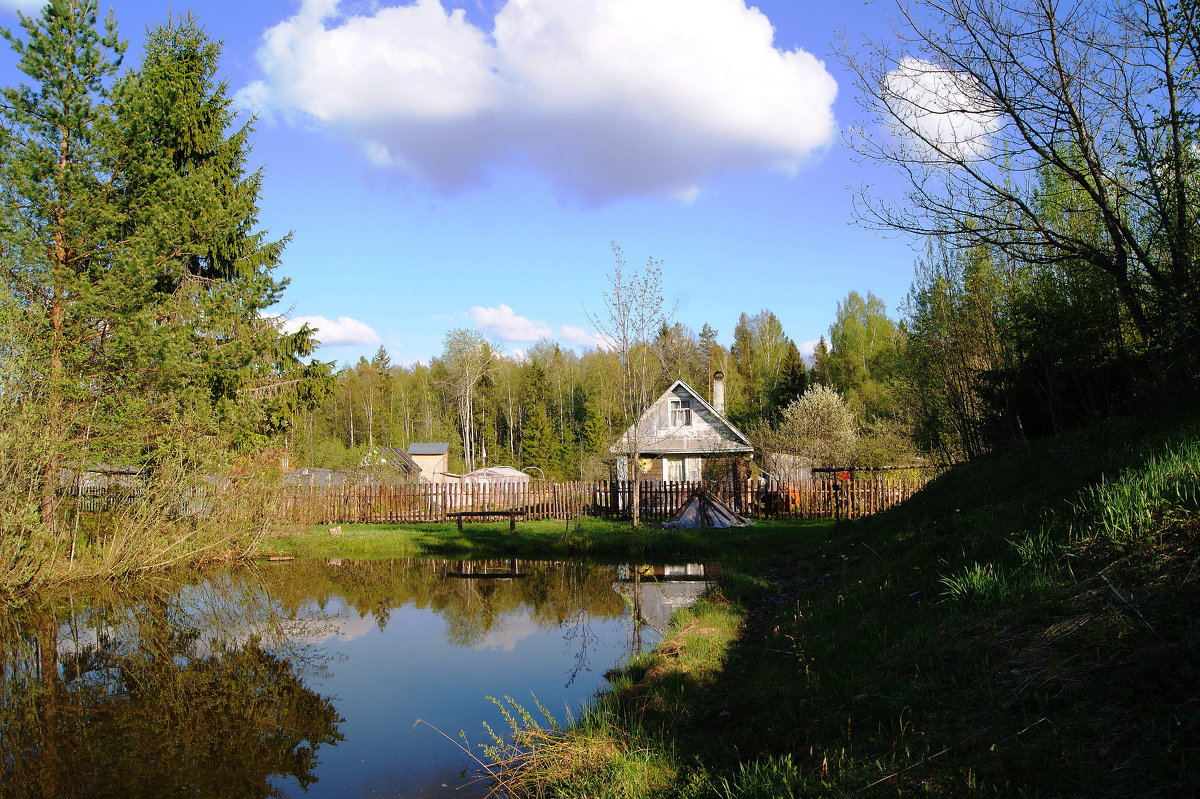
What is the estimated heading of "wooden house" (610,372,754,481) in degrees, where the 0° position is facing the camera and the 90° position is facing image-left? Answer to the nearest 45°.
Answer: approximately 0°

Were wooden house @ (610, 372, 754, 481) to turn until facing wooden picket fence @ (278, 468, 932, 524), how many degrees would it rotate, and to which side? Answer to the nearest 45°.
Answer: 0° — it already faces it

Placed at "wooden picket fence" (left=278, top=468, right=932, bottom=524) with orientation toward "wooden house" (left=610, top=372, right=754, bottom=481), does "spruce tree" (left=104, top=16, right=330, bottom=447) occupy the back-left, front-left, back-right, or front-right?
back-left
